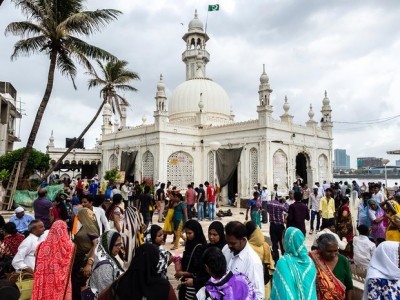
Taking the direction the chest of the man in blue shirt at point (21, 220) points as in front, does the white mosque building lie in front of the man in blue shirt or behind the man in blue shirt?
behind

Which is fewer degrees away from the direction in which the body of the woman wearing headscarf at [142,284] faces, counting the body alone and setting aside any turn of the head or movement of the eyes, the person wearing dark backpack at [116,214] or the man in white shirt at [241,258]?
the person wearing dark backpack

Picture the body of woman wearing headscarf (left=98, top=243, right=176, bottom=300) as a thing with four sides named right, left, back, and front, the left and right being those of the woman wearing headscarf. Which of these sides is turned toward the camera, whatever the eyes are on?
back

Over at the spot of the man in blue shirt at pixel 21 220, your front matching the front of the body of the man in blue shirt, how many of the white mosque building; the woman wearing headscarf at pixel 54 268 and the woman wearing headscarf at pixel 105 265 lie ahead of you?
2

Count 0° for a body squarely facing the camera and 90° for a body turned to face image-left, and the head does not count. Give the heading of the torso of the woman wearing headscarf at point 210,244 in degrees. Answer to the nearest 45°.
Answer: approximately 45°
